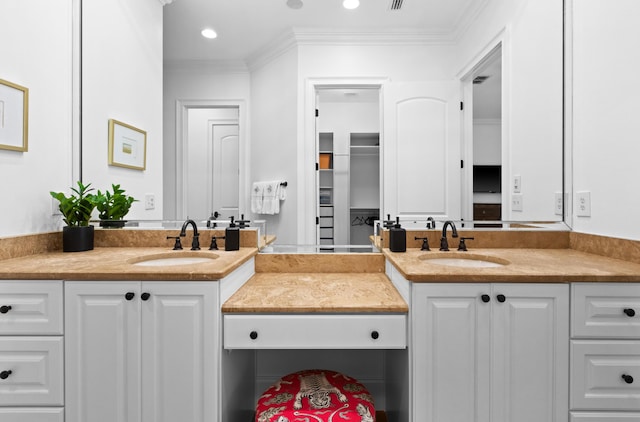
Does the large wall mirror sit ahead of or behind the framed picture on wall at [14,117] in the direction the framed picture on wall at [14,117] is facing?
ahead

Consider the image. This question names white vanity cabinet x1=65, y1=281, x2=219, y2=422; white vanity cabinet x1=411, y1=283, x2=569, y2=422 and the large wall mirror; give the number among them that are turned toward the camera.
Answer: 3

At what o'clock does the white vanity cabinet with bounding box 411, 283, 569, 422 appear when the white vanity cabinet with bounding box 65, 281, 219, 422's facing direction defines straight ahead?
the white vanity cabinet with bounding box 411, 283, 569, 422 is roughly at 10 o'clock from the white vanity cabinet with bounding box 65, 281, 219, 422.

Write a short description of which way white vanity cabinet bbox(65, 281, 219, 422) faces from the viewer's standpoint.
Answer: facing the viewer

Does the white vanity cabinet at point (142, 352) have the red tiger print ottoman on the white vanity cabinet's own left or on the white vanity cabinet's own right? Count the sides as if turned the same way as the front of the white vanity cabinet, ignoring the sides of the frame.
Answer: on the white vanity cabinet's own left

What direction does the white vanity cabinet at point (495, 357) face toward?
toward the camera

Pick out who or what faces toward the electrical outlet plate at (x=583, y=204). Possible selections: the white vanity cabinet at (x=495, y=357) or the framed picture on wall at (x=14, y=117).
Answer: the framed picture on wall

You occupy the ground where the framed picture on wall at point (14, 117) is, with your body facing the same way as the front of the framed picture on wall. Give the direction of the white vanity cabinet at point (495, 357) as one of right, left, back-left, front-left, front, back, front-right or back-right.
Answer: front

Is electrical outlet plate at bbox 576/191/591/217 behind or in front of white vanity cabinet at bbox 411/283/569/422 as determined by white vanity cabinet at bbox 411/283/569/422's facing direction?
behind

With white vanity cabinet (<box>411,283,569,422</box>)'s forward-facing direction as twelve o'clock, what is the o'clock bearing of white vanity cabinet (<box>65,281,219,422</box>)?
white vanity cabinet (<box>65,281,219,422</box>) is roughly at 2 o'clock from white vanity cabinet (<box>411,283,569,422</box>).

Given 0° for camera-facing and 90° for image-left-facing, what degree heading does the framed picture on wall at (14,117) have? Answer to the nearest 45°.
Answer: approximately 315°

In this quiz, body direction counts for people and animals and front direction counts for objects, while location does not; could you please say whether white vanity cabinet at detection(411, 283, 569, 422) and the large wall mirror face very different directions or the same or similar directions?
same or similar directions

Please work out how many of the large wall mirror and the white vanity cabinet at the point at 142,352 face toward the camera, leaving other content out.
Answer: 2

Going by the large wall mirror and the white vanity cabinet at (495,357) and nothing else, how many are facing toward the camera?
2
